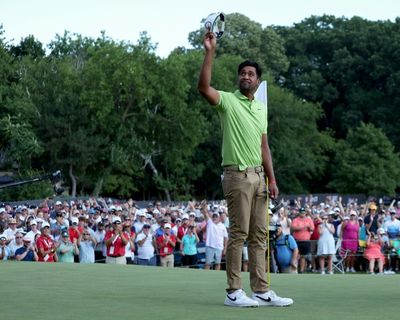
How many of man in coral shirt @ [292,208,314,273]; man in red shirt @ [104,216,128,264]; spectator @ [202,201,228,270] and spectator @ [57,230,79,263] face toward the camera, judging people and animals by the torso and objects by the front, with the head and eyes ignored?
4

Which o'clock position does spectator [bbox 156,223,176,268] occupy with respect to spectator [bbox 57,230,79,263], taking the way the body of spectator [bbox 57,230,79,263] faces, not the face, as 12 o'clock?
spectator [bbox 156,223,176,268] is roughly at 8 o'clock from spectator [bbox 57,230,79,263].

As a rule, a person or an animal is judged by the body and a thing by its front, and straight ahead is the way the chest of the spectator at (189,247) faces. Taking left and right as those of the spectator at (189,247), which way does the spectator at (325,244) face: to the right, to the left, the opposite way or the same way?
the same way

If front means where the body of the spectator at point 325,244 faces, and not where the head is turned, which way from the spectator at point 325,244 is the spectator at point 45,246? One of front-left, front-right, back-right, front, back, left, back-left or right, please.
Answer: front-right

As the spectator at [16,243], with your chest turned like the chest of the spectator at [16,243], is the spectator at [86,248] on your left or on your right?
on your left

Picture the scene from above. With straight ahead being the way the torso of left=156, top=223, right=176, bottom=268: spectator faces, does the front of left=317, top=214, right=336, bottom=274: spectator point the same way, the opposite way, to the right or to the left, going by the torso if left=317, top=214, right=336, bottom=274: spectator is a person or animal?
the same way

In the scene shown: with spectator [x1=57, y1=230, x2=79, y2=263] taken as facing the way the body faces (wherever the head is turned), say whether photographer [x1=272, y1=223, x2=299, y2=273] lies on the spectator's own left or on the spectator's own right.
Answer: on the spectator's own left

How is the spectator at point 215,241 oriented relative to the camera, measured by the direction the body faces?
toward the camera

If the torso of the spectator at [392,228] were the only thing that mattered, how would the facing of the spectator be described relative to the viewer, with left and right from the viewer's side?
facing the viewer

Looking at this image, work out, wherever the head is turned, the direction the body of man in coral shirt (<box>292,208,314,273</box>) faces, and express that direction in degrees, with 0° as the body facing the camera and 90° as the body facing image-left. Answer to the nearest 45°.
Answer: approximately 0°

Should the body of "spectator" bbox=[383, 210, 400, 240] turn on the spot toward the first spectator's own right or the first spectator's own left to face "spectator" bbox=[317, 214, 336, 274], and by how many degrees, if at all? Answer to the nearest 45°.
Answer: approximately 45° to the first spectator's own right

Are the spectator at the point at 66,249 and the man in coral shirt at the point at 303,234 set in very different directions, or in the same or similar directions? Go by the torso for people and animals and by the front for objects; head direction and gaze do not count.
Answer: same or similar directions

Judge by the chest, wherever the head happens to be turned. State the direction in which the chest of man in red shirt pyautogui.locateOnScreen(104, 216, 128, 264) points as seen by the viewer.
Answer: toward the camera

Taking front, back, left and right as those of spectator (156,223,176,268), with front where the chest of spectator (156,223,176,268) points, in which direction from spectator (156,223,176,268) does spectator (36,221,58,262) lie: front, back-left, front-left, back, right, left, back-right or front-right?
front-right

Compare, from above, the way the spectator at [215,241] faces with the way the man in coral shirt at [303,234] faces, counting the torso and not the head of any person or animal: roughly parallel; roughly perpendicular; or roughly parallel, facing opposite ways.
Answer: roughly parallel
